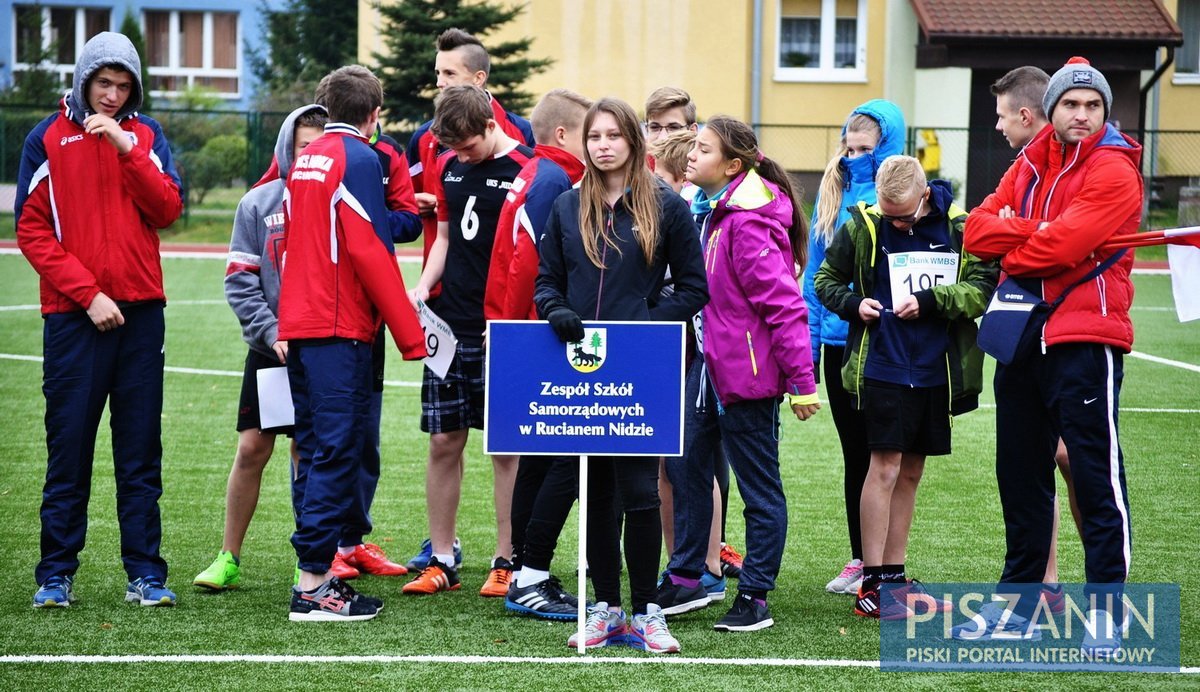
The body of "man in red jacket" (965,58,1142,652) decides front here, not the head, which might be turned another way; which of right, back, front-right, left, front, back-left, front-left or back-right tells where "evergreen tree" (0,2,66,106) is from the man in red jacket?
right

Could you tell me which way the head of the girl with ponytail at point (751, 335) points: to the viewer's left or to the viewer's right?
to the viewer's left

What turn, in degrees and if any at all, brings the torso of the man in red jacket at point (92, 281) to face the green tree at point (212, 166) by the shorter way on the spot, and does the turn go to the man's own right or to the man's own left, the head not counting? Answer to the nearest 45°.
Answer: approximately 180°

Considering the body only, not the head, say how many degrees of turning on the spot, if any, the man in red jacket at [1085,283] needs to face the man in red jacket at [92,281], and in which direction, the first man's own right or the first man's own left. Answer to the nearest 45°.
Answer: approximately 45° to the first man's own right

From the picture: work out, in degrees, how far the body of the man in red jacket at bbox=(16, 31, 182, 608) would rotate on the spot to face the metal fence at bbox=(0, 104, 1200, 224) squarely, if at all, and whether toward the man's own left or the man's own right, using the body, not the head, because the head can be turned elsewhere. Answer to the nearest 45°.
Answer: approximately 135° to the man's own left

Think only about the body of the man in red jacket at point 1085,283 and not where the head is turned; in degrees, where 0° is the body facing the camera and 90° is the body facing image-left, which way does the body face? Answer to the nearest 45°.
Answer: approximately 45°

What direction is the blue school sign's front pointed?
toward the camera

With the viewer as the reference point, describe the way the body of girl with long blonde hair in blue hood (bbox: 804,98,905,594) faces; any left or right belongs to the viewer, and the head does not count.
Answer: facing the viewer and to the left of the viewer

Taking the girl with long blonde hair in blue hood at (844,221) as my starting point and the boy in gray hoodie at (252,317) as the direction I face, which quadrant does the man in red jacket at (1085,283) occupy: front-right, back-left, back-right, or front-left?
back-left

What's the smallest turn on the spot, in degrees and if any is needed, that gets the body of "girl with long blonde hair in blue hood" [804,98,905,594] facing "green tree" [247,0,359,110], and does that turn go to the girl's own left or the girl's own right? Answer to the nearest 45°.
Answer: approximately 90° to the girl's own right

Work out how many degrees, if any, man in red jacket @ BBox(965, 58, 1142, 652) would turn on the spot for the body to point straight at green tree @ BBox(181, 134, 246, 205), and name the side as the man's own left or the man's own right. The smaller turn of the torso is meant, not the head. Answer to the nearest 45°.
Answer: approximately 90° to the man's own right

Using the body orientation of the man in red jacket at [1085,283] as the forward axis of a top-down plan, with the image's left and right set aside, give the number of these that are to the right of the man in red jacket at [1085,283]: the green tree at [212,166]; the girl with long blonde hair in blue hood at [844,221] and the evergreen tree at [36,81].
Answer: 3

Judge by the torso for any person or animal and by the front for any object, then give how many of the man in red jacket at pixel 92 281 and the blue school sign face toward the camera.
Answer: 2

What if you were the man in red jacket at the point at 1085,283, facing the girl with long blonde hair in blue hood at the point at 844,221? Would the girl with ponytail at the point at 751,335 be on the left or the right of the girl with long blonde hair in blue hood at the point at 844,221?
left

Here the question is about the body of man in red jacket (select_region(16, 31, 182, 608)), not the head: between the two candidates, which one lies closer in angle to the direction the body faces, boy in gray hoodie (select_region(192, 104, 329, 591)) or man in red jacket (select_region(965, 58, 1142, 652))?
the man in red jacket
